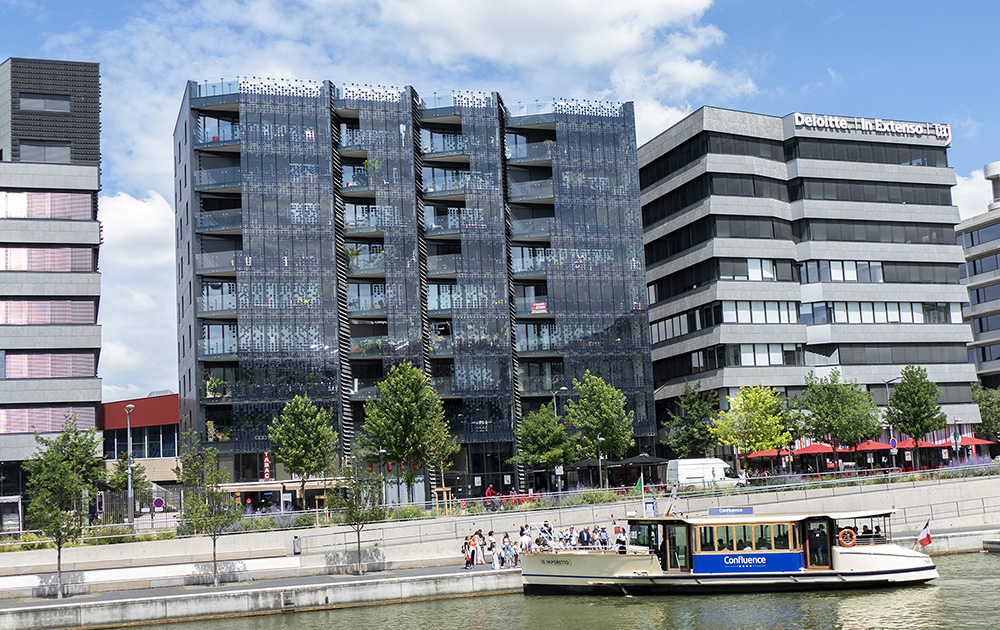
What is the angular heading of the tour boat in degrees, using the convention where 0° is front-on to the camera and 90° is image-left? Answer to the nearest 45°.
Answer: approximately 90°

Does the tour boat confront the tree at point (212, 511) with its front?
yes
